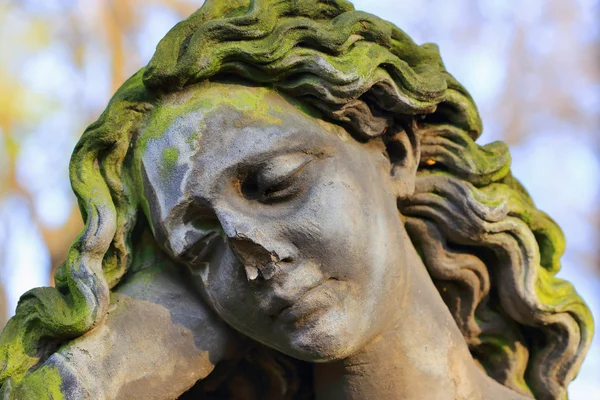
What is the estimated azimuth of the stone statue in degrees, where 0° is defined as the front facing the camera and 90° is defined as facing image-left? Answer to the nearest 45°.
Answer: approximately 45°
